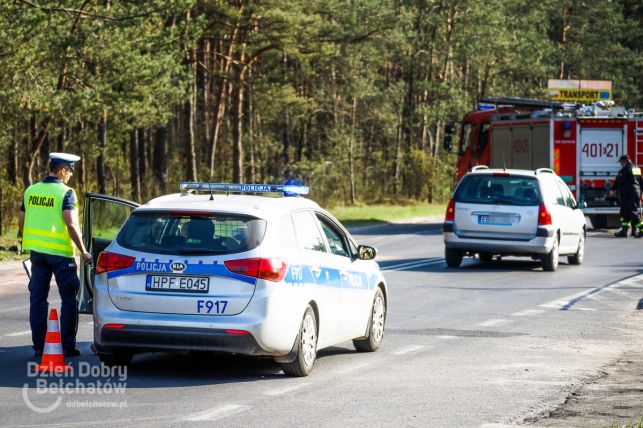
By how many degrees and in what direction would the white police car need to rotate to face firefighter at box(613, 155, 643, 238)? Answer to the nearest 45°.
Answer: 0° — it already faces them

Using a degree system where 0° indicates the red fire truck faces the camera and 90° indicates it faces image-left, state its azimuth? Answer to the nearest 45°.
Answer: approximately 135°

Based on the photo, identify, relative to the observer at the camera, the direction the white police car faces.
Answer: facing away from the viewer and to the right of the viewer

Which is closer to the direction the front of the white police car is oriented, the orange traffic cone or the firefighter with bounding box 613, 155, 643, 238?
the firefighter

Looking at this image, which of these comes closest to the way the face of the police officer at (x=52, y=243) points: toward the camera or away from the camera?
away from the camera

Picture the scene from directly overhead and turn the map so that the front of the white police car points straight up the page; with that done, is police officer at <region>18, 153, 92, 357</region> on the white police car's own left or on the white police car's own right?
on the white police car's own left

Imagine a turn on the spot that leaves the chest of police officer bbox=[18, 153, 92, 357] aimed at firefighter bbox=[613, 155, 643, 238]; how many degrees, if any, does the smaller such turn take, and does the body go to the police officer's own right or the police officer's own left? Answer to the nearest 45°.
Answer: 0° — they already face them
